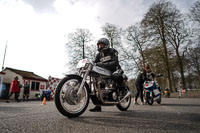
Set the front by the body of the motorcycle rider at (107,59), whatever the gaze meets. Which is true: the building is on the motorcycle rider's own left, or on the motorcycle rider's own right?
on the motorcycle rider's own right

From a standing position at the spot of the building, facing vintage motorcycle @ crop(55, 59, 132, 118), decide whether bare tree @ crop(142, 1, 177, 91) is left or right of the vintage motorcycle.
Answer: left

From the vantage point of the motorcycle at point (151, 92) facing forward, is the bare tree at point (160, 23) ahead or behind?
behind

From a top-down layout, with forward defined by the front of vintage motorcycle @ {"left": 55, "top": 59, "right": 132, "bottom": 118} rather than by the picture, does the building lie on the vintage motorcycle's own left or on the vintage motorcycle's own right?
on the vintage motorcycle's own right

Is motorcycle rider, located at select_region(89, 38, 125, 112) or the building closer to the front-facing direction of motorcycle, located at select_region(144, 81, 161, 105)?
the motorcycle rider

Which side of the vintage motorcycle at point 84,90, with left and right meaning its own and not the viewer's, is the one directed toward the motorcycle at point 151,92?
back
